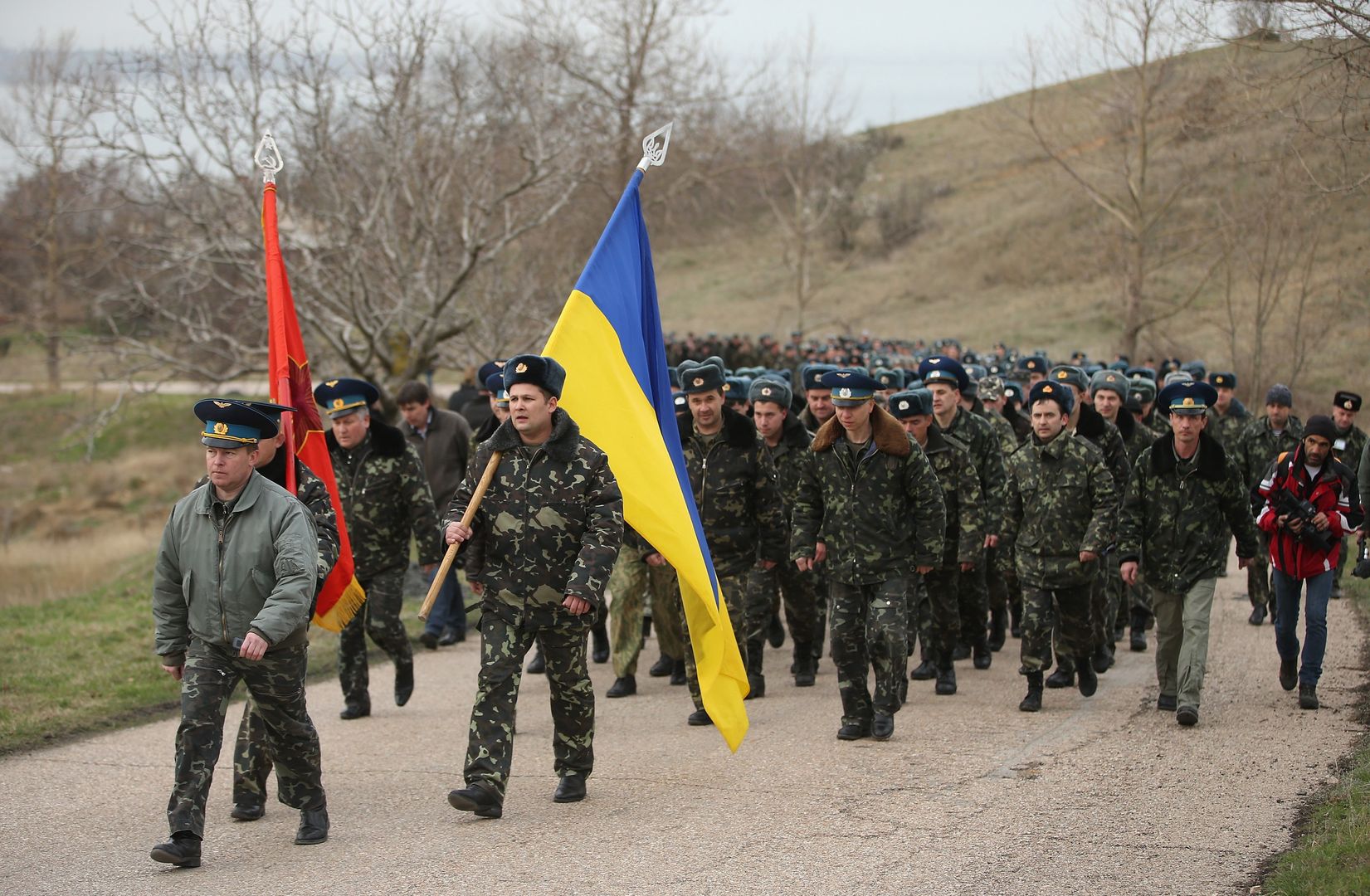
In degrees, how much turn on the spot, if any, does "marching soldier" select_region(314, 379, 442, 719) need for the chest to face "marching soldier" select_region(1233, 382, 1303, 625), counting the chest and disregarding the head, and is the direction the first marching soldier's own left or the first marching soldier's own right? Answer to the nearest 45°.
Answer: approximately 135° to the first marching soldier's own left

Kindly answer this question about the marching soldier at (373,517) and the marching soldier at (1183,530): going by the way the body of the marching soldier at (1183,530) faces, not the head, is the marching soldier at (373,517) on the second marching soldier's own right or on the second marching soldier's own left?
on the second marching soldier's own right

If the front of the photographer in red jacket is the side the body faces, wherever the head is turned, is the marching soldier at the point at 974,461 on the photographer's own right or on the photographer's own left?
on the photographer's own right

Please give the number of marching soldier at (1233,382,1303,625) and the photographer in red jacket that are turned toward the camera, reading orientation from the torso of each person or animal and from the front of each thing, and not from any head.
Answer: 2

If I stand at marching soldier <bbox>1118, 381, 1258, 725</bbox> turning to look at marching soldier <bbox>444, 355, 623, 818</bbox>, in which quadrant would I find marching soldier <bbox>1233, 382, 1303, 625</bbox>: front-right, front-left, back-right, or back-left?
back-right

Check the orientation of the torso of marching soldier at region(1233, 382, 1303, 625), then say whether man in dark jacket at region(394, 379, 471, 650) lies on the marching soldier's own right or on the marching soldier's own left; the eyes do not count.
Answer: on the marching soldier's own right

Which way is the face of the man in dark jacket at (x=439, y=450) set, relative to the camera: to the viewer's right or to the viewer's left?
to the viewer's left
